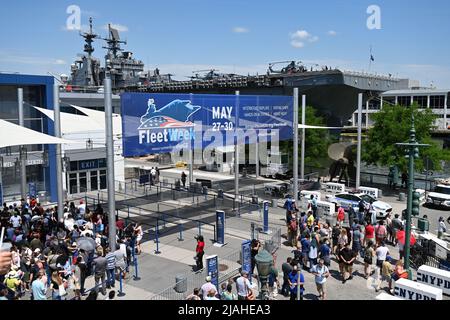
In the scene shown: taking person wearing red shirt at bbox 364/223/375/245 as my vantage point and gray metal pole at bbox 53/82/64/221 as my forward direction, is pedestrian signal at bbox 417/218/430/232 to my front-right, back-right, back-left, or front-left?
back-right

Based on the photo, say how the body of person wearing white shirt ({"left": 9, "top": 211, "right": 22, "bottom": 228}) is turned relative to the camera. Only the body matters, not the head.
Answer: away from the camera

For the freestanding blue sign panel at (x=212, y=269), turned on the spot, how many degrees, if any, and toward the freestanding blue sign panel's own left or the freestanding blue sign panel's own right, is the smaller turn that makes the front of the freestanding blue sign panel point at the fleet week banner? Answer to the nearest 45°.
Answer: approximately 135° to the freestanding blue sign panel's own right

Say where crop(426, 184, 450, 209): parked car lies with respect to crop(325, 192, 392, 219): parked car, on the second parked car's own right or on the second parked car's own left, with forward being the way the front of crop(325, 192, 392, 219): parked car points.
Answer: on the second parked car's own left

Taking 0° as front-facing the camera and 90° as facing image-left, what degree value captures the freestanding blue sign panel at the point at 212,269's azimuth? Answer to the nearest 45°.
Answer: approximately 45°

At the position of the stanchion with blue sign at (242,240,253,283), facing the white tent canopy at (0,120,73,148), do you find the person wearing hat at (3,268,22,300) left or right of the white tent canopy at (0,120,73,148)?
left

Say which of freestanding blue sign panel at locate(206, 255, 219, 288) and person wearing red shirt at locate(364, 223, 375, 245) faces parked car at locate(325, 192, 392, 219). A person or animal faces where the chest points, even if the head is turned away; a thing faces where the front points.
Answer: the person wearing red shirt

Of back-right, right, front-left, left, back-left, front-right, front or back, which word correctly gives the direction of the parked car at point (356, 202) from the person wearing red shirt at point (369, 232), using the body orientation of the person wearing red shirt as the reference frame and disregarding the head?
front

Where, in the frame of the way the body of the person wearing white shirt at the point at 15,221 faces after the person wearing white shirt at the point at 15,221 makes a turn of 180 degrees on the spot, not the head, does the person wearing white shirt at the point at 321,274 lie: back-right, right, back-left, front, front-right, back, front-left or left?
front-left

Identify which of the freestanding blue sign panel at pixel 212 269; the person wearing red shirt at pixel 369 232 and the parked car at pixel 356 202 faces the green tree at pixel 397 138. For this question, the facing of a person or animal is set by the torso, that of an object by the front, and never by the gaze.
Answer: the person wearing red shirt

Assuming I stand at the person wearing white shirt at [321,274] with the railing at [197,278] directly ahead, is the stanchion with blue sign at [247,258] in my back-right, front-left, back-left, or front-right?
front-right

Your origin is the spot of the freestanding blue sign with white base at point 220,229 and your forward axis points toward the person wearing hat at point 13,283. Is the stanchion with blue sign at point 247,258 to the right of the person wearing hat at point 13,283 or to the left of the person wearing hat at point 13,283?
left

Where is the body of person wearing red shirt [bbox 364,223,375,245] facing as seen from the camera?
away from the camera
